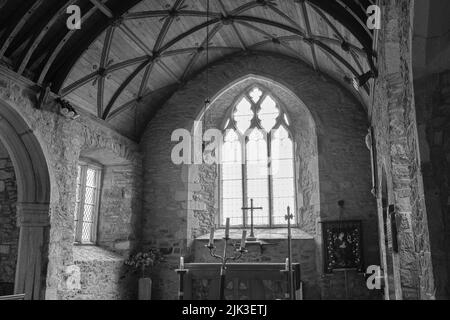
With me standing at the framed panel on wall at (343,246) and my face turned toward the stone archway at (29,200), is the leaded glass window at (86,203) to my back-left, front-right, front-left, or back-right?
front-right

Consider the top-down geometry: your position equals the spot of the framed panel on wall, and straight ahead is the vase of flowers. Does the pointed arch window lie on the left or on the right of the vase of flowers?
right

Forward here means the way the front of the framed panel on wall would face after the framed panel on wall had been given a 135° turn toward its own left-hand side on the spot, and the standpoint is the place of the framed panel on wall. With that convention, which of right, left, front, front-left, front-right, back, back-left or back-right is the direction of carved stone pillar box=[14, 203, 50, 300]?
back

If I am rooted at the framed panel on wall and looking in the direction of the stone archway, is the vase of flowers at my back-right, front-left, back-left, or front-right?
front-right

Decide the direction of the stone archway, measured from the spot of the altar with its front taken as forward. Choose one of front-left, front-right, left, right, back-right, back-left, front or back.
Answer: right

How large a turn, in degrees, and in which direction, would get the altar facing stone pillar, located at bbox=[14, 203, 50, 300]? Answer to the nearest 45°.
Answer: approximately 90° to its right

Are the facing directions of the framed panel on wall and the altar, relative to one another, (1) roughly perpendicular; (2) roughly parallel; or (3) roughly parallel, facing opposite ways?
roughly parallel

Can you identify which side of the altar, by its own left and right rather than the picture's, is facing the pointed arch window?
back

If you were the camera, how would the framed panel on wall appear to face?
facing the viewer

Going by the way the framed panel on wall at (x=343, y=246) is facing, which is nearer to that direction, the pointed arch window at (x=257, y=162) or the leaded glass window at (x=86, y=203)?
the leaded glass window

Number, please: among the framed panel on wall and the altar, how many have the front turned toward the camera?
2

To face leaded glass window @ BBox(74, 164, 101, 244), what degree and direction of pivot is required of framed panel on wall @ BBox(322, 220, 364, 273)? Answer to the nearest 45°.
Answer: approximately 90° to its right
